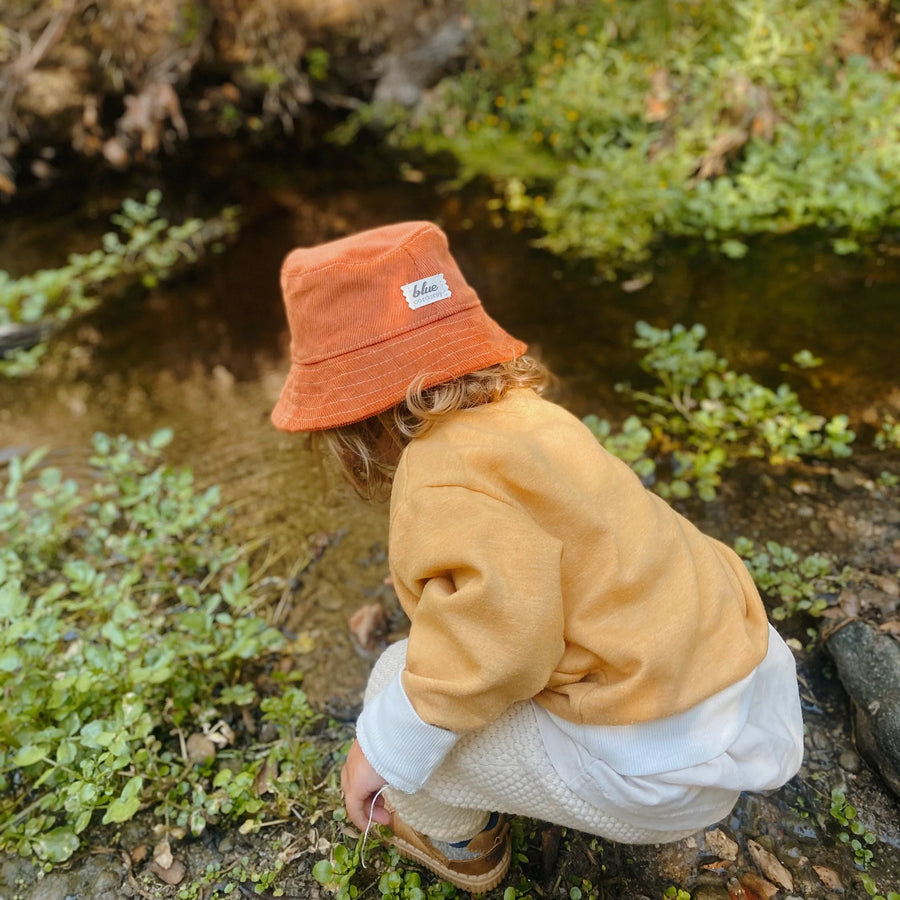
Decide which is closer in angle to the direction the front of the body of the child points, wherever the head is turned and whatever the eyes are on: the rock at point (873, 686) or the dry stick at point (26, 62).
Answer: the dry stick

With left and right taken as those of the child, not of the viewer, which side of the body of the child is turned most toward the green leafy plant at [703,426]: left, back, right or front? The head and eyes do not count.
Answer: right

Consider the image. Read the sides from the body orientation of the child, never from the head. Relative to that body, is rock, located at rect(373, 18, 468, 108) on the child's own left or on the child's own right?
on the child's own right

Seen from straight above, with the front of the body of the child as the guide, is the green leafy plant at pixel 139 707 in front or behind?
in front

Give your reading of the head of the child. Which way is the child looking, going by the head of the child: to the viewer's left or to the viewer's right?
to the viewer's left

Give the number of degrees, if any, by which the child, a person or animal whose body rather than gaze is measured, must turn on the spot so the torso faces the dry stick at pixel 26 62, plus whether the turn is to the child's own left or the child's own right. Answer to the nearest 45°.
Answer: approximately 45° to the child's own right

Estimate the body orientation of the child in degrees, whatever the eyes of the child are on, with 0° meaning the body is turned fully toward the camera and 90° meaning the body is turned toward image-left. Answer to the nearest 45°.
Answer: approximately 90°
